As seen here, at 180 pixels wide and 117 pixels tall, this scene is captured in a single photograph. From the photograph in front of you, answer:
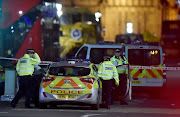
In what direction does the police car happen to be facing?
away from the camera

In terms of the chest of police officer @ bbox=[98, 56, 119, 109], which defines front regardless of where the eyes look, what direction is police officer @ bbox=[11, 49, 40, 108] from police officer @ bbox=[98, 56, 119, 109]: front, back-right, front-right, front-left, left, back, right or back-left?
left

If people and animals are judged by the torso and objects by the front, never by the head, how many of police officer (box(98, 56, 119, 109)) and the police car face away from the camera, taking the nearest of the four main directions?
2

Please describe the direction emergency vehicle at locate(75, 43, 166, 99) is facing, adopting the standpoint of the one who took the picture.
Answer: facing away from the viewer and to the left of the viewer

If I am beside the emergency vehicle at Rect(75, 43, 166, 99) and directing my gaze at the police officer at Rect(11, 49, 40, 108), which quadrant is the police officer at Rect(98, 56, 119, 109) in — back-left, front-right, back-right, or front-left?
front-left

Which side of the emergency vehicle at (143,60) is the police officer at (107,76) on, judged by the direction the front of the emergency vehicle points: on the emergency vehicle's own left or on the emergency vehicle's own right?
on the emergency vehicle's own left

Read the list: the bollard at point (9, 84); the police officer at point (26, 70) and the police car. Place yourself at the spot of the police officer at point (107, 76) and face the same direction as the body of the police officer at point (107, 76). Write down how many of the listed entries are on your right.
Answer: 0

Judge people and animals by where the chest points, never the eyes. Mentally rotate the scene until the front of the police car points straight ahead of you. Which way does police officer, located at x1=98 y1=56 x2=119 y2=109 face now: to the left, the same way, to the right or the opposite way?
the same way

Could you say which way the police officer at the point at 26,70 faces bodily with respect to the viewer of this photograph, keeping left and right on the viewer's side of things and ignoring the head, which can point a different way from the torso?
facing away from the viewer and to the right of the viewer

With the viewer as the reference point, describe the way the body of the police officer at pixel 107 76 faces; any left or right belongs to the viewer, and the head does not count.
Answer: facing away from the viewer

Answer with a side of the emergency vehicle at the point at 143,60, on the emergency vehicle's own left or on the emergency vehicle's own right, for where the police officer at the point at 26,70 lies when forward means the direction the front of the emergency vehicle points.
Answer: on the emergency vehicle's own left

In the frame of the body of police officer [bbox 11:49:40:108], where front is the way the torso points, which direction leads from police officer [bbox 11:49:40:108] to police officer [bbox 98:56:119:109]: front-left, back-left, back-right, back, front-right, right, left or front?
front-right
